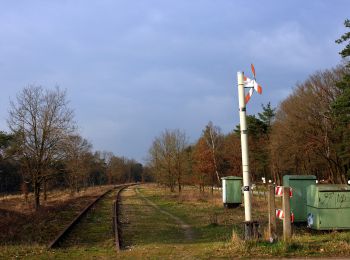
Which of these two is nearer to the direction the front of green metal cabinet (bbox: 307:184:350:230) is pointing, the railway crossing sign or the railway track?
the railway crossing sign

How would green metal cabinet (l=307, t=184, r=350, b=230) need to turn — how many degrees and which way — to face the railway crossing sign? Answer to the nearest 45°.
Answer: approximately 45° to its right

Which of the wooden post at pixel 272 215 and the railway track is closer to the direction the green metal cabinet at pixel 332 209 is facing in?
the wooden post

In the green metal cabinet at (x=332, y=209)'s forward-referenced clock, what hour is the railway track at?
The railway track is roughly at 3 o'clock from the green metal cabinet.

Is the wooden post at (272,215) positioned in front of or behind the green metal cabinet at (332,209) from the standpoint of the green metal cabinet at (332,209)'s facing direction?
in front

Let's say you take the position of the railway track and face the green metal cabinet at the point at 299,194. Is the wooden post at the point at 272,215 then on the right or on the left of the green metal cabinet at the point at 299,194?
right
